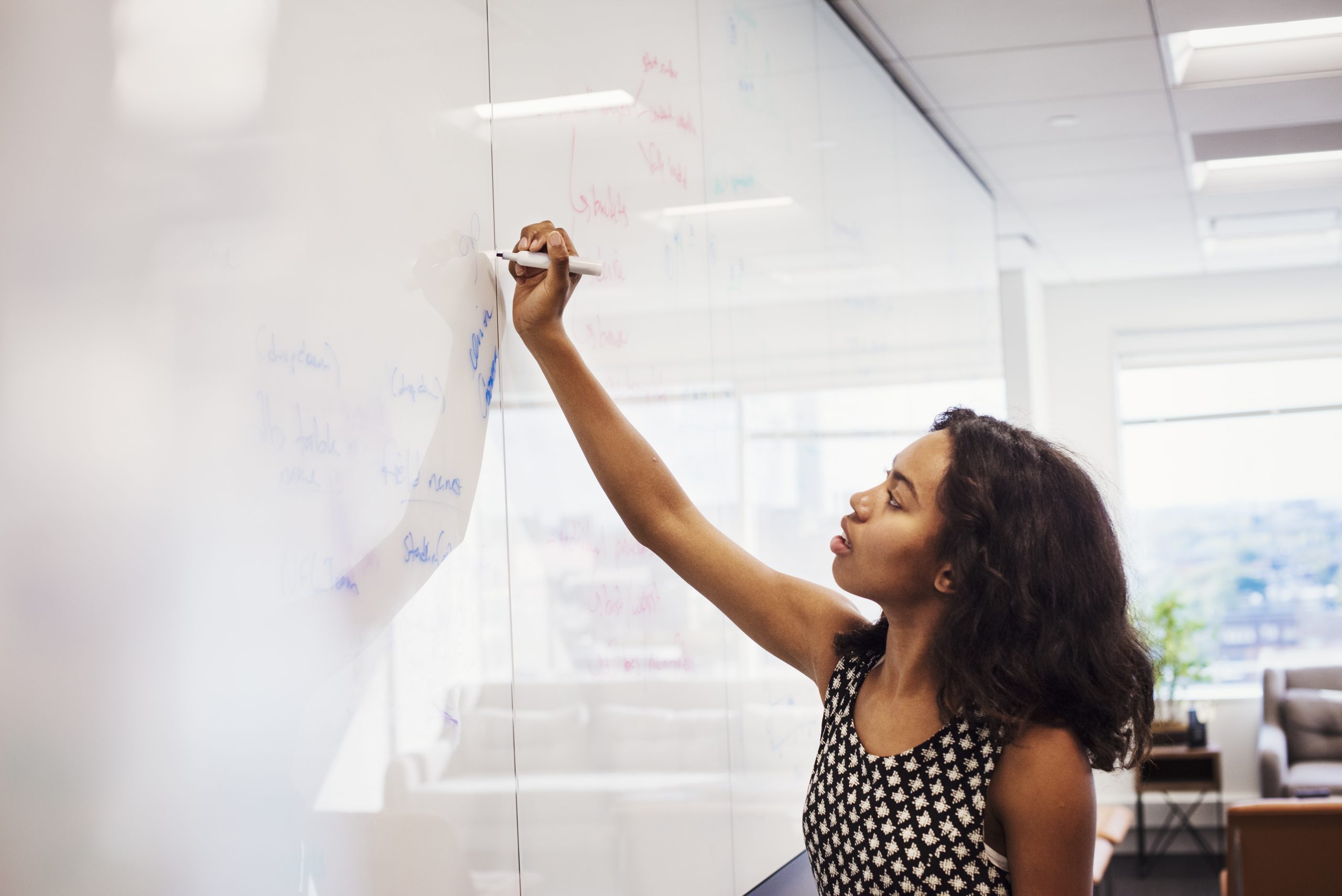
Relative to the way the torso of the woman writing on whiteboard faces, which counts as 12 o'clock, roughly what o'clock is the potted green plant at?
The potted green plant is roughly at 5 o'clock from the woman writing on whiteboard.

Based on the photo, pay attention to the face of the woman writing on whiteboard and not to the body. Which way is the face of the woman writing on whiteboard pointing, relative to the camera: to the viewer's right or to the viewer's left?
to the viewer's left

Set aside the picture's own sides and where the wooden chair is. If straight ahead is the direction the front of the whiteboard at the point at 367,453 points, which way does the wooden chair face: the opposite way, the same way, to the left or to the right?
to the left

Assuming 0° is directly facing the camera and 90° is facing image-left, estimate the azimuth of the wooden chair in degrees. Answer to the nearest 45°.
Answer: approximately 180°

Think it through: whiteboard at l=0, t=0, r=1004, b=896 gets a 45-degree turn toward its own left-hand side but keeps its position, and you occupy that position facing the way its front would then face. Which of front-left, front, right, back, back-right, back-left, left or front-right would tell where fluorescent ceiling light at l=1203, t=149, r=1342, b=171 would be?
front-left

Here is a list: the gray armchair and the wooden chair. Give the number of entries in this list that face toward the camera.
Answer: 1

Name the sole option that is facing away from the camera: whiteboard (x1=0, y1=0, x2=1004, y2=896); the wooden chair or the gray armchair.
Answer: the wooden chair

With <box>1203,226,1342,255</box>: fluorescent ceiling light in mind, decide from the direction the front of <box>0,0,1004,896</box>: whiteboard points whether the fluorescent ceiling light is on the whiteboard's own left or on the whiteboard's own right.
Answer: on the whiteboard's own left
